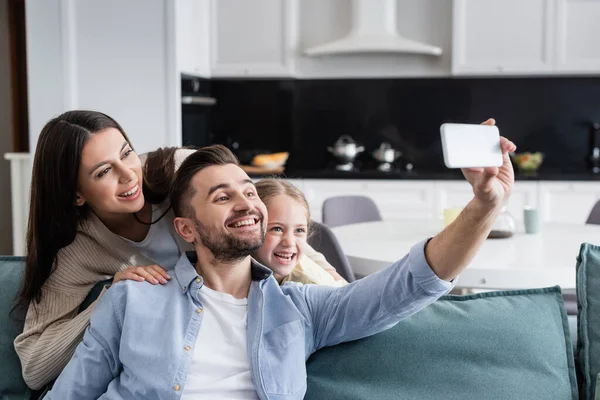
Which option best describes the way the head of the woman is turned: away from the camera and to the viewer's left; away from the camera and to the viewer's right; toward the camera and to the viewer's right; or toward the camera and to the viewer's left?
toward the camera and to the viewer's right

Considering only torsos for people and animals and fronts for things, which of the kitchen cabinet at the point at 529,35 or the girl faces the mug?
the kitchen cabinet

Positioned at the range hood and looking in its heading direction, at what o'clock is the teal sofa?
The teal sofa is roughly at 12 o'clock from the range hood.

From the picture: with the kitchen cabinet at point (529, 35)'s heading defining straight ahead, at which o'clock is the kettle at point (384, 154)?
The kettle is roughly at 3 o'clock from the kitchen cabinet.

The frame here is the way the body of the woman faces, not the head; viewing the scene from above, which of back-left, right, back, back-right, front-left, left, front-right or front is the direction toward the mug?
left

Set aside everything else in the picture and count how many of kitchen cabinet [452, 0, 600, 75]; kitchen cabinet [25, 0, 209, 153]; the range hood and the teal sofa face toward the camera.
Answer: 4

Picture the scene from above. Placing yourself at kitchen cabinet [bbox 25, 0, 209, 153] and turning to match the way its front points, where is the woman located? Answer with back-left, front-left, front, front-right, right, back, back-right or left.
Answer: front

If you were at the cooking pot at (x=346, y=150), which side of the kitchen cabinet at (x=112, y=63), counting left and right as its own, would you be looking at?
left

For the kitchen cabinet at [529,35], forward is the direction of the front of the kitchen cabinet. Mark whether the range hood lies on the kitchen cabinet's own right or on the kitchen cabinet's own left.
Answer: on the kitchen cabinet's own right

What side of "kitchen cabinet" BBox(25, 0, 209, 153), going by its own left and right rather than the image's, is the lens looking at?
front

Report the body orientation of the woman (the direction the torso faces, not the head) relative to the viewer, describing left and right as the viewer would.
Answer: facing the viewer and to the right of the viewer

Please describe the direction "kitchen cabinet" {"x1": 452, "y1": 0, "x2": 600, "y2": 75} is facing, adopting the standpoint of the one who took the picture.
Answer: facing the viewer

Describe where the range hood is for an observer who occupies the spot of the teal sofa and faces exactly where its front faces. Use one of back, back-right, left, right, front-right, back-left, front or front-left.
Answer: back

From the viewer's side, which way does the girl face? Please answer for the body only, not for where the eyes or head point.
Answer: toward the camera

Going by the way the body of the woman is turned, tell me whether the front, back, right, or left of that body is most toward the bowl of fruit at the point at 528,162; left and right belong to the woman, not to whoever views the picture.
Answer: left

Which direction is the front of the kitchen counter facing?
toward the camera
